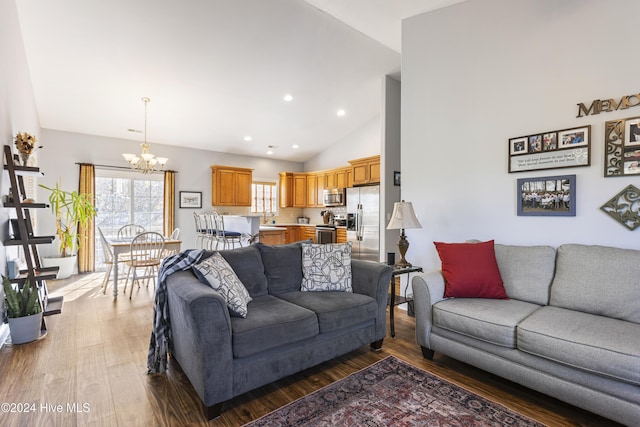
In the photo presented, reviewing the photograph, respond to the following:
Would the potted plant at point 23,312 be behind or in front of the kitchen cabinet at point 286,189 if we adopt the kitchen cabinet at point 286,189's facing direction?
in front

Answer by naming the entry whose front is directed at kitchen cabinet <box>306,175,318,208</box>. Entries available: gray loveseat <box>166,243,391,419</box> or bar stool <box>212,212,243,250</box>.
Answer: the bar stool

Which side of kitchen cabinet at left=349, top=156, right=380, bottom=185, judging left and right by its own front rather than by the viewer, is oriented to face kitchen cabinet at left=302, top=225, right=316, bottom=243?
right

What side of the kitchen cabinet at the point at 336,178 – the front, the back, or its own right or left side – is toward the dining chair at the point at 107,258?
front

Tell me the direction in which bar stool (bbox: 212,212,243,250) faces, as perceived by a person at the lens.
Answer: facing away from the viewer and to the right of the viewer

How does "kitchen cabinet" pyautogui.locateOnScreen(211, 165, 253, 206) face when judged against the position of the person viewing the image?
facing the viewer and to the right of the viewer

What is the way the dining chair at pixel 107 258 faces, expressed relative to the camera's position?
facing to the right of the viewer

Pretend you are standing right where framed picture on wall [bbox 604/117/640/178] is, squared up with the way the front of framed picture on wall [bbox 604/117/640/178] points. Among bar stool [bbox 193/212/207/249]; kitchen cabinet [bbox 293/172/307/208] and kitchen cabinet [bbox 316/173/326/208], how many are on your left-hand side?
0

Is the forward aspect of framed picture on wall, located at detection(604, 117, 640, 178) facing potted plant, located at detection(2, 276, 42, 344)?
yes

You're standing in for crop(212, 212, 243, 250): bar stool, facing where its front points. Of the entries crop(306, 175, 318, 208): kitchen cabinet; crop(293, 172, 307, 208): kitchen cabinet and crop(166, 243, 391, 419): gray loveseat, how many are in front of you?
2

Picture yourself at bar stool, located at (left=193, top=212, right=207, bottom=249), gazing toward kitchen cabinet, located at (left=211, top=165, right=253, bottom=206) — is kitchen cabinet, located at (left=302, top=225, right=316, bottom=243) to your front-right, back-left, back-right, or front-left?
front-right

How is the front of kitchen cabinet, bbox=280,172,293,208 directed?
toward the camera

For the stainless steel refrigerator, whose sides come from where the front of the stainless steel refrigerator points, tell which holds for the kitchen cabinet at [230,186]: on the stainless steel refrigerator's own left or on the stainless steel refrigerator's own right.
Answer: on the stainless steel refrigerator's own right

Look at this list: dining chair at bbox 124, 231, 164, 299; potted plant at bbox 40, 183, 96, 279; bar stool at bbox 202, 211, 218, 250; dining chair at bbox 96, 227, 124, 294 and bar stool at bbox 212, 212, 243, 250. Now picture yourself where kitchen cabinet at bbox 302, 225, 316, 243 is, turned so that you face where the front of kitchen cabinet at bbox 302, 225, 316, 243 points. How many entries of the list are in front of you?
5

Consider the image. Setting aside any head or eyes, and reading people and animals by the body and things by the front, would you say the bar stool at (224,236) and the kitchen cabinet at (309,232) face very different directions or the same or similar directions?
very different directions

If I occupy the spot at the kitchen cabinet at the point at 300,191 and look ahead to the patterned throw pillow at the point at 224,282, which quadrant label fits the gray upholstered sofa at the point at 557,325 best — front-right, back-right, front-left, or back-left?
front-left
